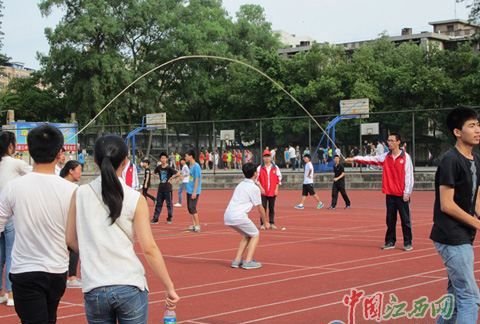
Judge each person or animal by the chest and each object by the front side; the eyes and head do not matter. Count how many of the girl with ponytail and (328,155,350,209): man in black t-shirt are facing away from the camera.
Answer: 1

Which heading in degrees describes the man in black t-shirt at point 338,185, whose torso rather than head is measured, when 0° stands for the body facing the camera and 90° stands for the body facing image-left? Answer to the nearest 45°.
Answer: approximately 45°

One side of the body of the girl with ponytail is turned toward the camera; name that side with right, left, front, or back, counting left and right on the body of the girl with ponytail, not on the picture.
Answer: back

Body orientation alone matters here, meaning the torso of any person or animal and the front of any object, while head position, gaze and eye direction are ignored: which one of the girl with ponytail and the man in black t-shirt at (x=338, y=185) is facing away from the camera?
the girl with ponytail

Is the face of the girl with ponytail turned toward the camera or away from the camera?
away from the camera

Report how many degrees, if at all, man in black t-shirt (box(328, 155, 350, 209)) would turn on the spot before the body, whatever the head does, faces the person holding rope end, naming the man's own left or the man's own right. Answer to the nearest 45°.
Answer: approximately 45° to the man's own left

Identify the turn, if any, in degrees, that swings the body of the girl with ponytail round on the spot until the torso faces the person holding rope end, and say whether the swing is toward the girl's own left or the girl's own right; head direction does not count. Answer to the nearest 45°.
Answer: approximately 45° to the girl's own right

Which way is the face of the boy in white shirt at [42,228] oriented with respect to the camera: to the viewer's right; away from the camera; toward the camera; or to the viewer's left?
away from the camera

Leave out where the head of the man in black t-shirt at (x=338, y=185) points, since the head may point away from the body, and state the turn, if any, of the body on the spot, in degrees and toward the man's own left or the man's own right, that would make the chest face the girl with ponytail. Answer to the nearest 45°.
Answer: approximately 45° to the man's own left

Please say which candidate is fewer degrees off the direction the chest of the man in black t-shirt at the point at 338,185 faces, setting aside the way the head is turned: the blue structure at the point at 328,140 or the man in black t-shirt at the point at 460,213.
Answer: the man in black t-shirt

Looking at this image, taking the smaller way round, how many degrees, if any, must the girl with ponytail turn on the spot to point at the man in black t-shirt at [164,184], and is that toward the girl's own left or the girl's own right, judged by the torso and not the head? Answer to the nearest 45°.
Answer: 0° — they already face them
